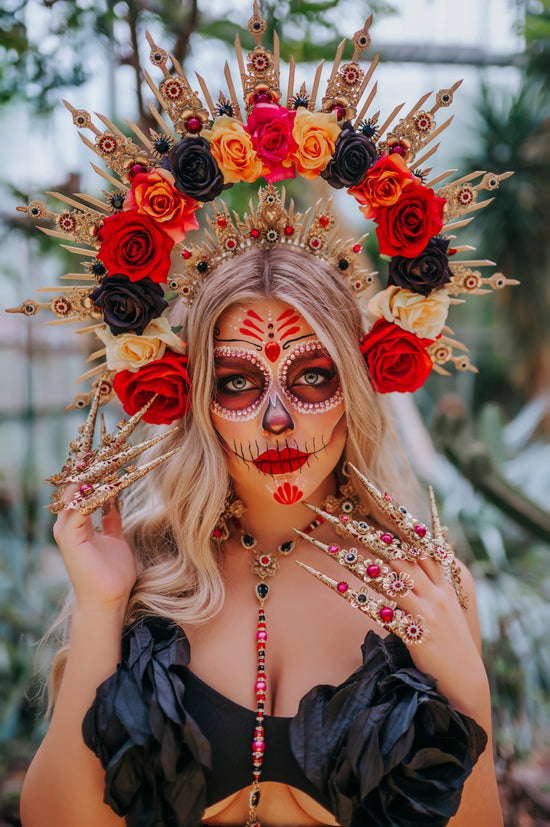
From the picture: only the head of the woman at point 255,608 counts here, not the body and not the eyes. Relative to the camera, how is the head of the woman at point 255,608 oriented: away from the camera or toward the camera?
toward the camera

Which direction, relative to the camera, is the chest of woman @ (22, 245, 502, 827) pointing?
toward the camera
